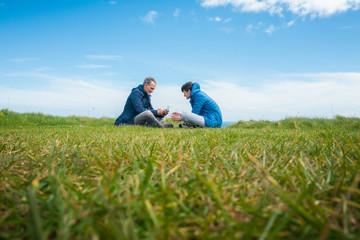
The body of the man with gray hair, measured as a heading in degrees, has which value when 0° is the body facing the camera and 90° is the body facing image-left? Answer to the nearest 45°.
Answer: approximately 270°

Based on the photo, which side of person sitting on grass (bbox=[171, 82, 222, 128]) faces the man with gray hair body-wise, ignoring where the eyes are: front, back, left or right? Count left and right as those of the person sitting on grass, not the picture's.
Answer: front

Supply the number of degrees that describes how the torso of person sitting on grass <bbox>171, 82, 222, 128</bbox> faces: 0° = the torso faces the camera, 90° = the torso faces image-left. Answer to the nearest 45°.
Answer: approximately 90°

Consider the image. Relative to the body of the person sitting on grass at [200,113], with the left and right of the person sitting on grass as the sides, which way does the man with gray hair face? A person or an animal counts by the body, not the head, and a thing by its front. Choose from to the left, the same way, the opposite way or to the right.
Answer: the opposite way

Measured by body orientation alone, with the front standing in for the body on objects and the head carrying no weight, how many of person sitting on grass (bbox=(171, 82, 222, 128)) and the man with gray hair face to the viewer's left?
1
